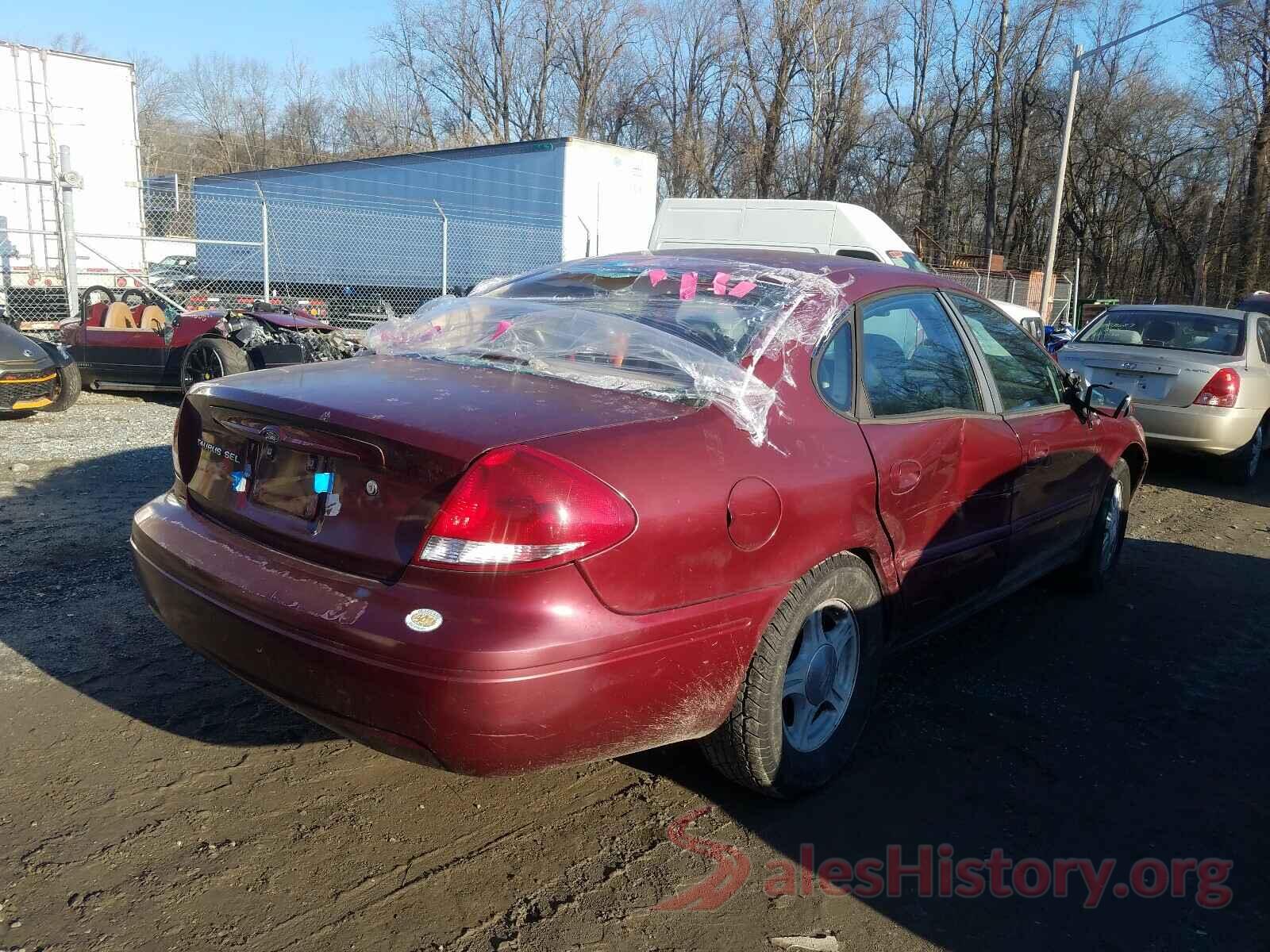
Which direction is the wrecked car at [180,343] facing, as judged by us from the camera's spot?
facing the viewer and to the right of the viewer

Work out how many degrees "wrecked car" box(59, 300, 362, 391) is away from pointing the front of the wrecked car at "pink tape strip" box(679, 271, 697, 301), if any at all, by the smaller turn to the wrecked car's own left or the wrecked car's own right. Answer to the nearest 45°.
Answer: approximately 45° to the wrecked car's own right

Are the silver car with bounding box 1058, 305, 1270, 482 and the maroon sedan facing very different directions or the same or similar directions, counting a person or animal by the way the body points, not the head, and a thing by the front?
same or similar directions

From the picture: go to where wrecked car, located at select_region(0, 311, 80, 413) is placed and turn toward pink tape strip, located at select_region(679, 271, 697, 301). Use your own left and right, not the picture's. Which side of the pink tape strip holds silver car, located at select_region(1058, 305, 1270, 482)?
left

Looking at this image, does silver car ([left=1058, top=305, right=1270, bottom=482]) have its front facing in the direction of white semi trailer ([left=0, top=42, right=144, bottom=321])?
no

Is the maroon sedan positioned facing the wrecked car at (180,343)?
no

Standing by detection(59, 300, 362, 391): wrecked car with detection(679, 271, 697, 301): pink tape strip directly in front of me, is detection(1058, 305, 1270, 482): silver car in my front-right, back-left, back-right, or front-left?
front-left

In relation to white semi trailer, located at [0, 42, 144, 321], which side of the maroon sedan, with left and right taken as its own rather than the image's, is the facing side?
left

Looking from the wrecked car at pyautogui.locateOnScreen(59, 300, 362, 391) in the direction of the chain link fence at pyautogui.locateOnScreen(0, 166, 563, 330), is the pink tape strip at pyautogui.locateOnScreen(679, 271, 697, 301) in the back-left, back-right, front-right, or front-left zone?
back-right

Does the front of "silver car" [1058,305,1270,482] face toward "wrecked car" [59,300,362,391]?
no

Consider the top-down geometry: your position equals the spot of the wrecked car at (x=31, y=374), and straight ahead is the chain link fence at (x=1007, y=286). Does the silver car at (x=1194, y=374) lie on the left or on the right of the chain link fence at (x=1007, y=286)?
right

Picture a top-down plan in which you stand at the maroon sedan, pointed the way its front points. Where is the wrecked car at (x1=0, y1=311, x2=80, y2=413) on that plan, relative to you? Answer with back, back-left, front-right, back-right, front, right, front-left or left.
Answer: left

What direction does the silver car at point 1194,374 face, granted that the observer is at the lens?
facing away from the viewer and to the right of the viewer

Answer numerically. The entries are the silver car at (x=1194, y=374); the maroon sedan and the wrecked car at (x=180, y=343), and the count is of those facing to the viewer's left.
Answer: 0

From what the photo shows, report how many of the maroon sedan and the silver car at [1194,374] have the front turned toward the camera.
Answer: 0

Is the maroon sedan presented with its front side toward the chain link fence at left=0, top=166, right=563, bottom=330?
no

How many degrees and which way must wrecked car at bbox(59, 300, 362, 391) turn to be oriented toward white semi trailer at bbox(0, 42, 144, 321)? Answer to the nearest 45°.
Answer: approximately 135° to its left

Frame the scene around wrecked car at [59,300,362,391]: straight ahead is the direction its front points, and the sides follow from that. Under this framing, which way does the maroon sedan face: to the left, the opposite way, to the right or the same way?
to the left

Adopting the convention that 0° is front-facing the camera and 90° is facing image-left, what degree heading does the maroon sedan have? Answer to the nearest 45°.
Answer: approximately 225°
